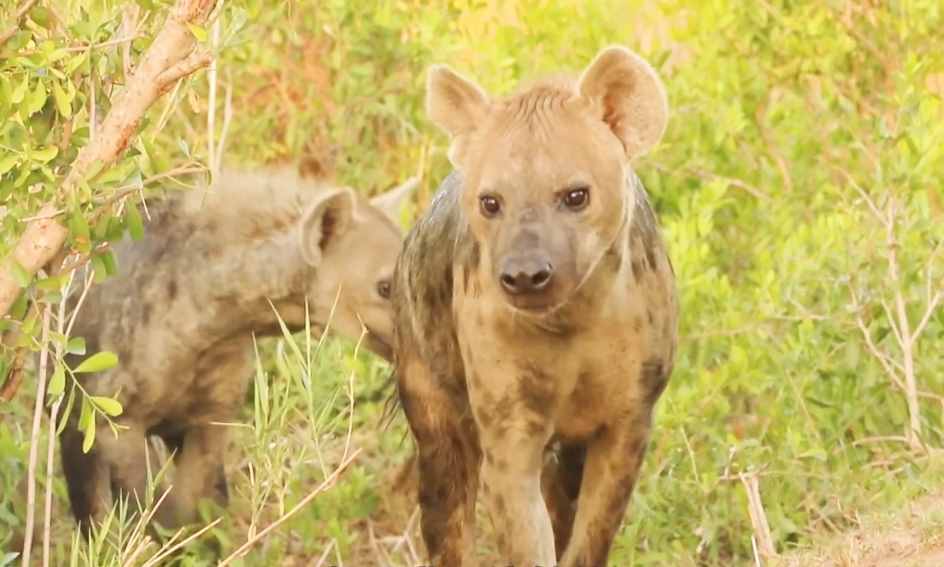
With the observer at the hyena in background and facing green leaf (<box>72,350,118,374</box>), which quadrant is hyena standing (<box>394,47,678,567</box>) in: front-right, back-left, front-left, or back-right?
front-left

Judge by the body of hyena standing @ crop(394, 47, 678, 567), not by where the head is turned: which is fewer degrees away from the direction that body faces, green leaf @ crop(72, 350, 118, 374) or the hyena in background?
the green leaf

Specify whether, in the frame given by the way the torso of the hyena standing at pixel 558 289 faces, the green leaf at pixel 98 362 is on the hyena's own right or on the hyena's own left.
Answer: on the hyena's own right

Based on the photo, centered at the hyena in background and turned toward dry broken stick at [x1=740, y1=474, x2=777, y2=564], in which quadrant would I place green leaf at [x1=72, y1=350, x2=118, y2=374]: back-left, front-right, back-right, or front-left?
front-right

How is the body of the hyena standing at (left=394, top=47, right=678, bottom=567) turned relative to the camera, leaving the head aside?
toward the camera

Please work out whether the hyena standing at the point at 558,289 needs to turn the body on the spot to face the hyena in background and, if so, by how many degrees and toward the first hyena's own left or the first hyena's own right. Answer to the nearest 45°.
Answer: approximately 135° to the first hyena's own right
